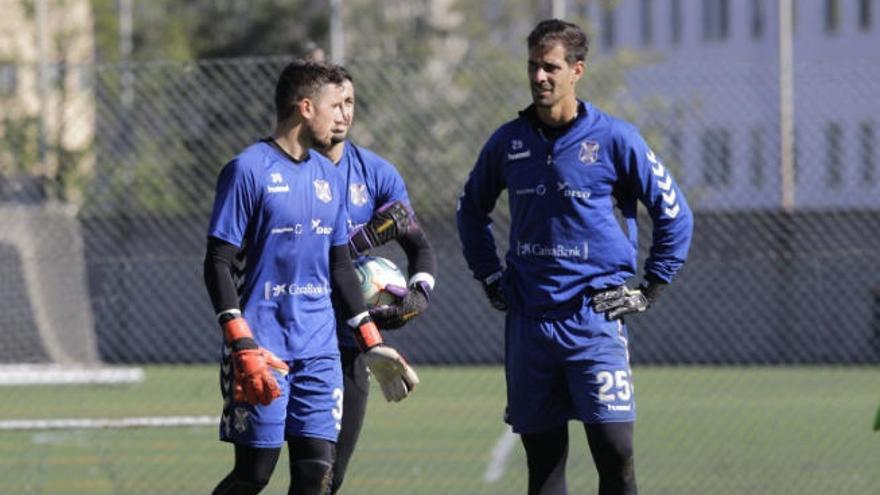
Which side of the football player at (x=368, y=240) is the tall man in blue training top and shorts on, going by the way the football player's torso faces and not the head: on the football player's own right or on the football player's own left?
on the football player's own left

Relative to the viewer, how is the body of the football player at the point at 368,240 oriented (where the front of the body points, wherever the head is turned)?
toward the camera

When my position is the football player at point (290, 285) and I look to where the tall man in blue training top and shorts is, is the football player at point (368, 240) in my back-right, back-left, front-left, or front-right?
front-left
